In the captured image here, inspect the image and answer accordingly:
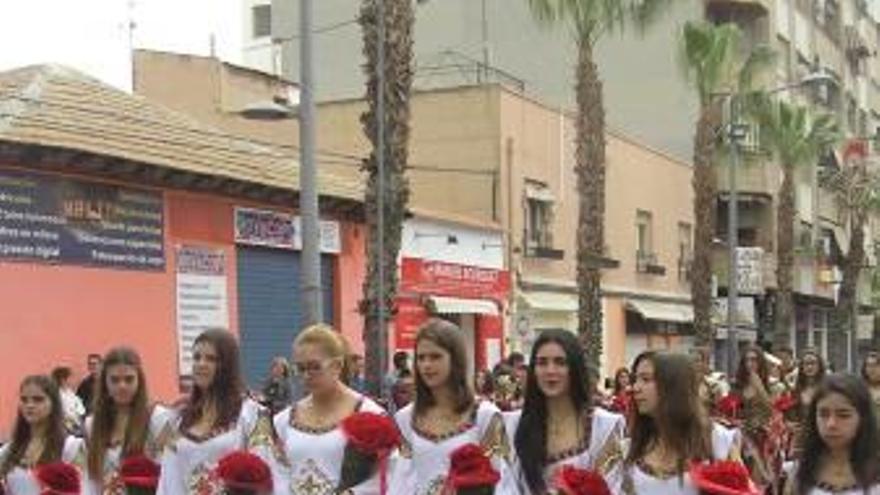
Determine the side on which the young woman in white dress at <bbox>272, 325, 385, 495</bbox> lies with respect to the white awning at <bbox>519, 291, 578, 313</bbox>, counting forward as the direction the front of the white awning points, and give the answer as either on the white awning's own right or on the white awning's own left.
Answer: on the white awning's own right

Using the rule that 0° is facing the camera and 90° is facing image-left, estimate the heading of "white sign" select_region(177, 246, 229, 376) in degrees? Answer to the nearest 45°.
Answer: approximately 315°

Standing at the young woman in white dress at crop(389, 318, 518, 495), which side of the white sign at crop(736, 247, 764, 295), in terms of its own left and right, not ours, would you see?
front

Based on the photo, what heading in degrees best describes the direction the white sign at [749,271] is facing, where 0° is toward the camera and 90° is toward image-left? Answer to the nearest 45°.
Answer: approximately 0°

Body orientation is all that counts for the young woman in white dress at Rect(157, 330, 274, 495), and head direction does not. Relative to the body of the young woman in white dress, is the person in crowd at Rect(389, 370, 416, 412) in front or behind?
behind

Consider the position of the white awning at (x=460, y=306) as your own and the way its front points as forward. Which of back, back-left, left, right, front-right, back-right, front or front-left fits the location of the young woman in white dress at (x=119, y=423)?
front-right

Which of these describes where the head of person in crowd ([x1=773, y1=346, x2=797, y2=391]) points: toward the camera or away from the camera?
toward the camera

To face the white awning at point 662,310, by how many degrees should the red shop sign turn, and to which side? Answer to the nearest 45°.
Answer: approximately 90° to its left

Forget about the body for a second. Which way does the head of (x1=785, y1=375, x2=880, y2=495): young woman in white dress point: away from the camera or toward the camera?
toward the camera

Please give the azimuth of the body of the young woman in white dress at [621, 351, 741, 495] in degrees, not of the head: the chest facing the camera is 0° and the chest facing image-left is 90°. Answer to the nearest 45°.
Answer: approximately 45°

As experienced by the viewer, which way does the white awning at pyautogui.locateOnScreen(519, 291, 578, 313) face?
facing the viewer and to the right of the viewer

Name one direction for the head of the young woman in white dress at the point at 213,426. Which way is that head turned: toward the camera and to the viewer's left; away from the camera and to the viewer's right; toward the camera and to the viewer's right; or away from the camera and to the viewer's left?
toward the camera and to the viewer's left

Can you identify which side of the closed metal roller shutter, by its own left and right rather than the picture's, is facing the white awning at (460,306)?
left

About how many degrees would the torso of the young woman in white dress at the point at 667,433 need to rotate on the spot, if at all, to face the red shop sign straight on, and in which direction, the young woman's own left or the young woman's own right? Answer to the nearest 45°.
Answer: approximately 135° to the young woman's own right

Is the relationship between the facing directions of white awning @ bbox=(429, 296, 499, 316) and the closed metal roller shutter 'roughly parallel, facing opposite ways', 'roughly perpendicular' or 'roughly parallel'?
roughly parallel
